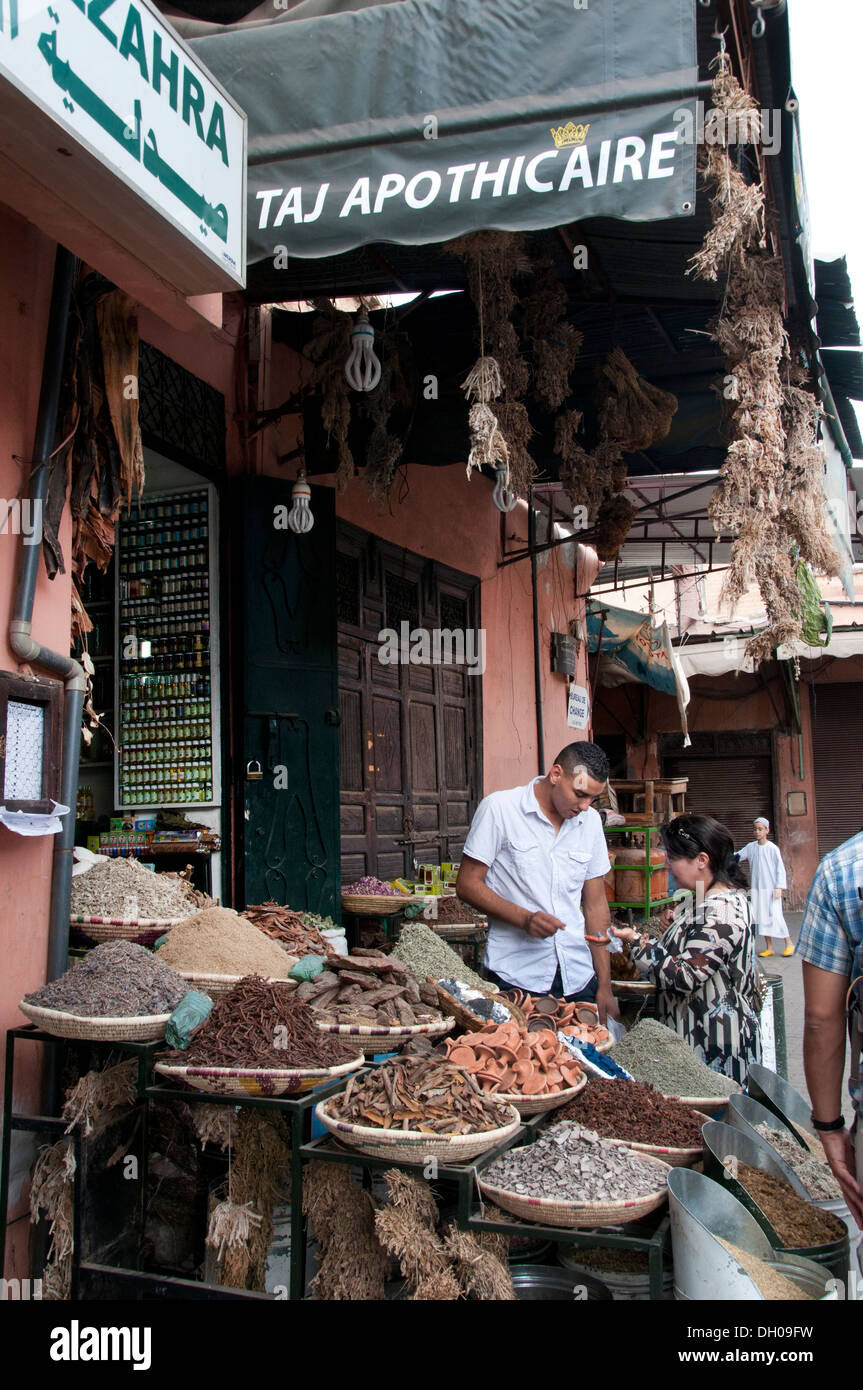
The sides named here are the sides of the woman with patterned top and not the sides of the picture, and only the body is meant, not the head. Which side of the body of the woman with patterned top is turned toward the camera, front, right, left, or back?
left

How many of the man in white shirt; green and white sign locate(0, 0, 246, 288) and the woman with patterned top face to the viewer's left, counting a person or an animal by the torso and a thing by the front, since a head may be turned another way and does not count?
1

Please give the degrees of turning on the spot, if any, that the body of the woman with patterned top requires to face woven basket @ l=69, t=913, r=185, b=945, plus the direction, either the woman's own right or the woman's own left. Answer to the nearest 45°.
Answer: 0° — they already face it

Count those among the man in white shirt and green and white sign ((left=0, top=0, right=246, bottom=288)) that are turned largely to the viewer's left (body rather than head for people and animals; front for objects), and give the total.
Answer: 0

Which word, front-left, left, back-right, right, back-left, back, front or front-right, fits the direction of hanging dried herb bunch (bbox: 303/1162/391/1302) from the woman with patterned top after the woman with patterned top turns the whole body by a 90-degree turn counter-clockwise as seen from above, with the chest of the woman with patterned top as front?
front-right

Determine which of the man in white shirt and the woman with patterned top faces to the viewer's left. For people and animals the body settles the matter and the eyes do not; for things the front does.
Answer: the woman with patterned top

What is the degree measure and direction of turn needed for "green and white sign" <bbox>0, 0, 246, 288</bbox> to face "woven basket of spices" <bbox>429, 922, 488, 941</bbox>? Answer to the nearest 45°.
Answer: approximately 90° to its left

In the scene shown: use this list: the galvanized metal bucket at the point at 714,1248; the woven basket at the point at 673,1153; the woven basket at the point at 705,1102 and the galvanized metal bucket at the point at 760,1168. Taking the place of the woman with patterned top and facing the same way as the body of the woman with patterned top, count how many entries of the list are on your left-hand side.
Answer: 4

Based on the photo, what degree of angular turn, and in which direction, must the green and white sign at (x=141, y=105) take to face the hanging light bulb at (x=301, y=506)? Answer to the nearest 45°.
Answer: approximately 135° to its left

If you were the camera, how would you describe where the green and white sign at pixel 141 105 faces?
facing the viewer and to the right of the viewer

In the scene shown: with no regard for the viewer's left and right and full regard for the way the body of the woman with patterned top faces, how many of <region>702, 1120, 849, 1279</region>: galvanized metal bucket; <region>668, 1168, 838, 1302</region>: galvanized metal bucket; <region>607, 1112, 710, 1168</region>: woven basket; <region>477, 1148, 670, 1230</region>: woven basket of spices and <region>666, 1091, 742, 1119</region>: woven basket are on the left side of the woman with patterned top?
5

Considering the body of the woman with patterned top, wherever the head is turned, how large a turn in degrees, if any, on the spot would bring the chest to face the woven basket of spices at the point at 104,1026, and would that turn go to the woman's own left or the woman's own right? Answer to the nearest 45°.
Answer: approximately 45° to the woman's own left

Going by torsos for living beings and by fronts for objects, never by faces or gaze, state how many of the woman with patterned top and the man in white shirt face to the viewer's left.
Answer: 1
